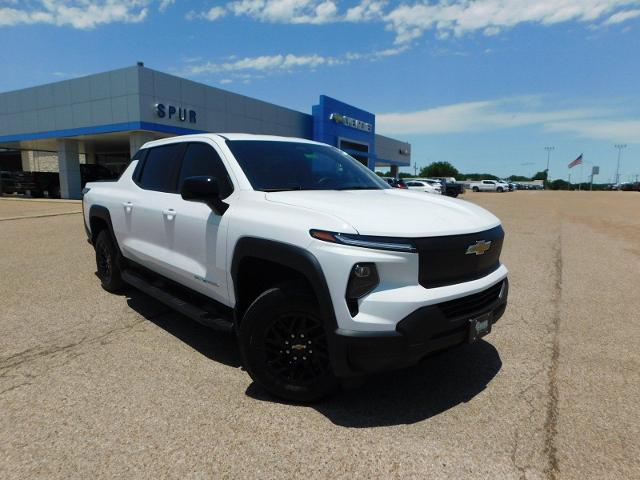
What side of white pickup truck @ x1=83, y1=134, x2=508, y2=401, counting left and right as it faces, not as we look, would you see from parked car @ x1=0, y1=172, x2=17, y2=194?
back

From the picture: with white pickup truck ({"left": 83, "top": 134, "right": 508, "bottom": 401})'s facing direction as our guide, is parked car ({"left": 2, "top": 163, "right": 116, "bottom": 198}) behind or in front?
behind

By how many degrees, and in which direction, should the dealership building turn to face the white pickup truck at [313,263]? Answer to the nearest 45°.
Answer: approximately 45° to its right

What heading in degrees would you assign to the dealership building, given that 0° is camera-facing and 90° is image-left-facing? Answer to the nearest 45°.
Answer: approximately 315°

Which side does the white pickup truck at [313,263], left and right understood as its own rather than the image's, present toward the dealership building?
back

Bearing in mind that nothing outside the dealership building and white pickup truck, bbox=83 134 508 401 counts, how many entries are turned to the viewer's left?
0

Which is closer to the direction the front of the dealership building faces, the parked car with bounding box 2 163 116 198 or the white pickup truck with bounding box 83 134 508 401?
the white pickup truck

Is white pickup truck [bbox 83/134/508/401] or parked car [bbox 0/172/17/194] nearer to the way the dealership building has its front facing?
the white pickup truck

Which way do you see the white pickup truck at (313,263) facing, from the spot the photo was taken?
facing the viewer and to the right of the viewer
